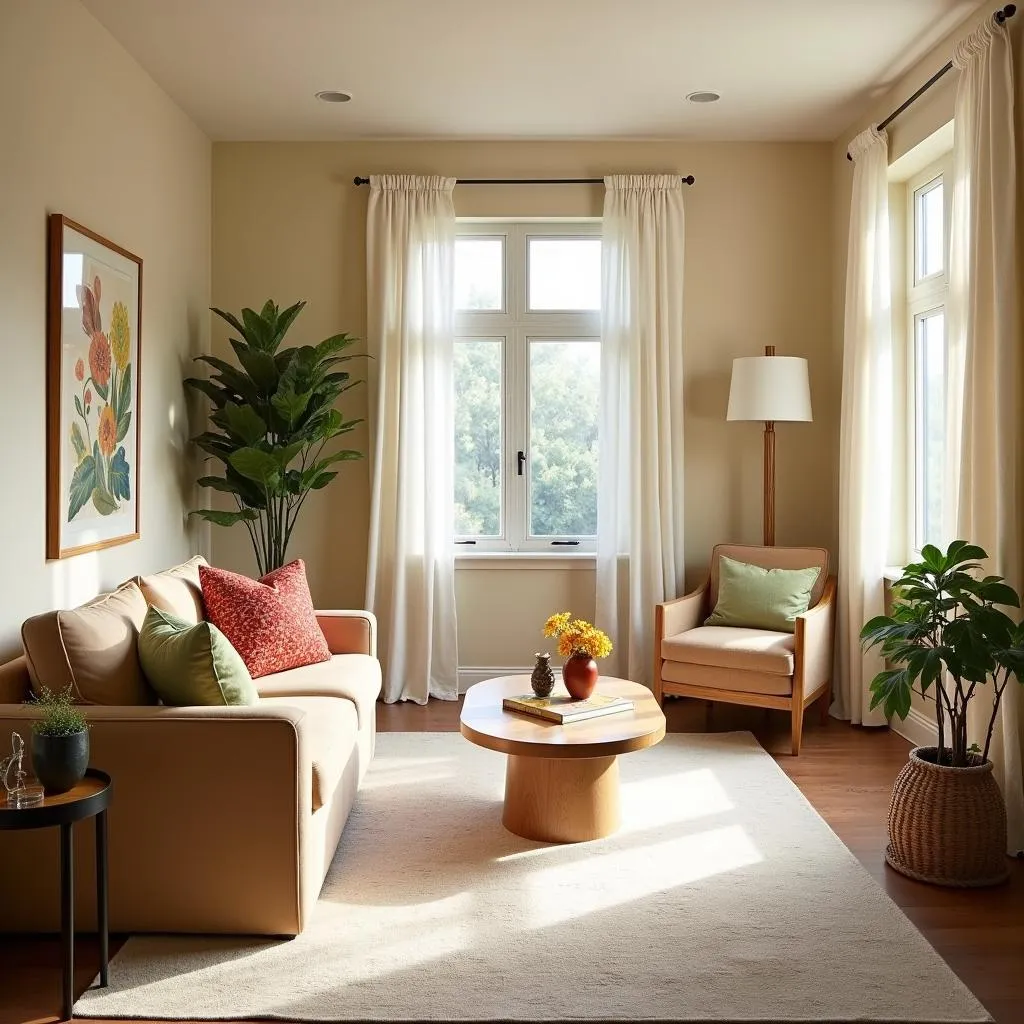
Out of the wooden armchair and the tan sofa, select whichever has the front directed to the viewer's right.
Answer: the tan sofa

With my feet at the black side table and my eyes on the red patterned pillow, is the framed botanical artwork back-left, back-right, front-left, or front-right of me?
front-left

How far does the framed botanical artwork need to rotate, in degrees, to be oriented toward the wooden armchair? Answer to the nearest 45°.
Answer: approximately 45° to its left

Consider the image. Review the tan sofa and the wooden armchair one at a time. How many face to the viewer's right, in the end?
1

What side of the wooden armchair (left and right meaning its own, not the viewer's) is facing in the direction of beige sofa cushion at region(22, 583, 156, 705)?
front

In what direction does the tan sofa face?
to the viewer's right

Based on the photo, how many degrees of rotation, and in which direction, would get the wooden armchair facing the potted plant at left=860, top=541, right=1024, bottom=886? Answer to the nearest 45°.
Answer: approximately 45° to its left

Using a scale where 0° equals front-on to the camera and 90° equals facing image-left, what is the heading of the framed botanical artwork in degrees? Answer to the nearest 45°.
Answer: approximately 315°

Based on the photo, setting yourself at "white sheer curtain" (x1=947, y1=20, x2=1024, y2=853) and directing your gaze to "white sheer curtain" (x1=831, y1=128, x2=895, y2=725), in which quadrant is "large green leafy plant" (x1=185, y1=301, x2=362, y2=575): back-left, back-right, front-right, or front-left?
front-left

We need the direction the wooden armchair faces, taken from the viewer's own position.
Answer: facing the viewer and to the left of the viewer
